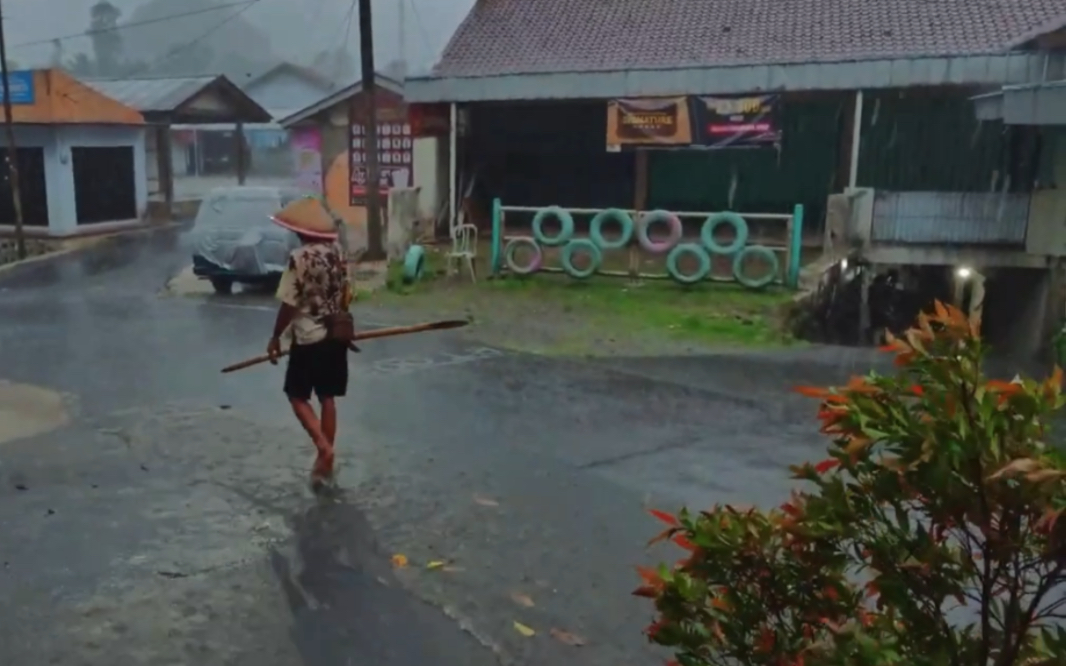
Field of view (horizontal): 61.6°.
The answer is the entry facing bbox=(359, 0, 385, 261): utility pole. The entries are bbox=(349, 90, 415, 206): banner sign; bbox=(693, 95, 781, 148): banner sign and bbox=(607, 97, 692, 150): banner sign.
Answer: bbox=(349, 90, 415, 206): banner sign

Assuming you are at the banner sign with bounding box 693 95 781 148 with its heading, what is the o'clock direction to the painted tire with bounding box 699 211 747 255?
The painted tire is roughly at 12 o'clock from the banner sign.

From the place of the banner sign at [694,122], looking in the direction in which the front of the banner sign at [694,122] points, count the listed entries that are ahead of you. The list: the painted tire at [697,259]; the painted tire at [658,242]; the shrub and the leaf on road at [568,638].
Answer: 4

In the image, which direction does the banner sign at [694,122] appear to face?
toward the camera

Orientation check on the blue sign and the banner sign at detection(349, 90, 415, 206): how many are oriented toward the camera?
2

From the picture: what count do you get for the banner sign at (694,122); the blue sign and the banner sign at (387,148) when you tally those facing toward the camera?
3

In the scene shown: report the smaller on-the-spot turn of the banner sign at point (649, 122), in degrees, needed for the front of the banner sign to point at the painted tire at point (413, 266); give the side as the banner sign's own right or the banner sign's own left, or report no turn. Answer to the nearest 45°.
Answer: approximately 45° to the banner sign's own right

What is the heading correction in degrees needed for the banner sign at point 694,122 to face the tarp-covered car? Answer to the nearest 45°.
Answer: approximately 90° to its right

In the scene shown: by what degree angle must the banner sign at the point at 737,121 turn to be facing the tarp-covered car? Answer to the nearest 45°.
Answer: approximately 90° to its right

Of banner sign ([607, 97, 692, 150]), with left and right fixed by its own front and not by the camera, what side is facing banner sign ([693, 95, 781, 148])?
left

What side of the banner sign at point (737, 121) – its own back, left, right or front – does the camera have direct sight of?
front

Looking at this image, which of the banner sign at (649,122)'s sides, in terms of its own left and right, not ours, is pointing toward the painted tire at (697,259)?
front

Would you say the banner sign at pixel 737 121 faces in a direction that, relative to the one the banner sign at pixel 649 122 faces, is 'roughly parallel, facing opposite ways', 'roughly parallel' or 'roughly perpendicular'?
roughly parallel

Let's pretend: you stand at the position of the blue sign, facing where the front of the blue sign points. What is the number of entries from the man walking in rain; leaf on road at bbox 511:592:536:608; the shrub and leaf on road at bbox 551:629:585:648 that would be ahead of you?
4

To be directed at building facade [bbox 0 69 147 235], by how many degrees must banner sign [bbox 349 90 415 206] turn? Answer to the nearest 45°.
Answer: approximately 90° to its right

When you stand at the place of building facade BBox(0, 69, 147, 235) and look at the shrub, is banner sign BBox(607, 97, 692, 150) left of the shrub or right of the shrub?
left

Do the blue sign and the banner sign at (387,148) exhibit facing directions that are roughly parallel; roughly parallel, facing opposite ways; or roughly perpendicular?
roughly parallel

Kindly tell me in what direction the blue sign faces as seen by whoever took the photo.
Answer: facing the viewer
